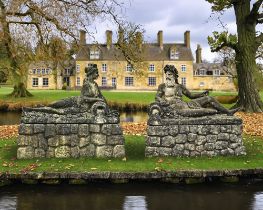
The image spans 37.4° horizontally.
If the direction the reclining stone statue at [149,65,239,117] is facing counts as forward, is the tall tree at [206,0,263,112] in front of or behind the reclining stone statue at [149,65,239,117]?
behind

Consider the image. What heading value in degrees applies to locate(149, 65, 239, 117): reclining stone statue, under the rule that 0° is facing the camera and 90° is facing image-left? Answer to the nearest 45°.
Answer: approximately 0°

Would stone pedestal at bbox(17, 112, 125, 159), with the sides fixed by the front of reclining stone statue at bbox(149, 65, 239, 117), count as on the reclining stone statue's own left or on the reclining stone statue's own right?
on the reclining stone statue's own right

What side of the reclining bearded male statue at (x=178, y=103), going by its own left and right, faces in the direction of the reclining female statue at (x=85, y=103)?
right
